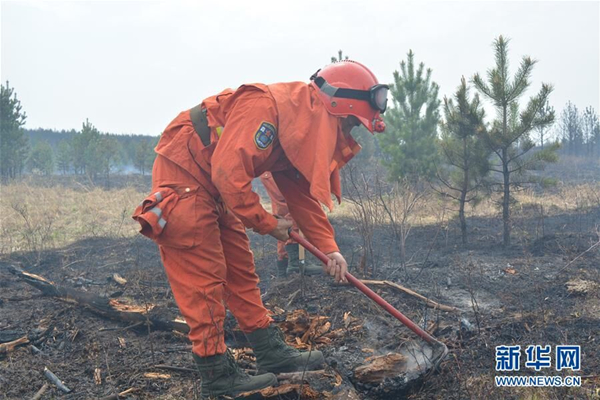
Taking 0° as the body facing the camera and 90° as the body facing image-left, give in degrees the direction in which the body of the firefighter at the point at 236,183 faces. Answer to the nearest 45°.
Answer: approximately 270°

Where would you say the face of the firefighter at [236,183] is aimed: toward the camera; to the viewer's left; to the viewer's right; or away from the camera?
to the viewer's right
